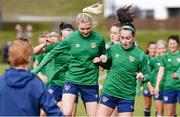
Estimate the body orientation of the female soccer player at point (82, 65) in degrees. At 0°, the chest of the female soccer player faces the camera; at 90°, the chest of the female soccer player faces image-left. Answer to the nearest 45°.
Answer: approximately 0°

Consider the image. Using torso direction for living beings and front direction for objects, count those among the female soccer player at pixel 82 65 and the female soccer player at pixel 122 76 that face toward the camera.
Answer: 2

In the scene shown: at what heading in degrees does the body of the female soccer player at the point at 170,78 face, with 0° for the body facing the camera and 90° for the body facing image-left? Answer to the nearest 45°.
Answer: approximately 0°
